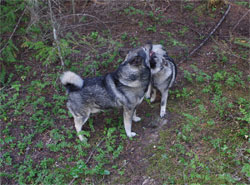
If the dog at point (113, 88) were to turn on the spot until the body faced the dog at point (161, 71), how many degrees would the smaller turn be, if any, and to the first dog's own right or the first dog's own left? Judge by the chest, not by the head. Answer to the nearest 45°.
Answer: approximately 45° to the first dog's own left

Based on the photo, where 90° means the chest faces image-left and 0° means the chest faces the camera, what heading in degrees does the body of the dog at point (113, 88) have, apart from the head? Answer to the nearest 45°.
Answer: approximately 270°
